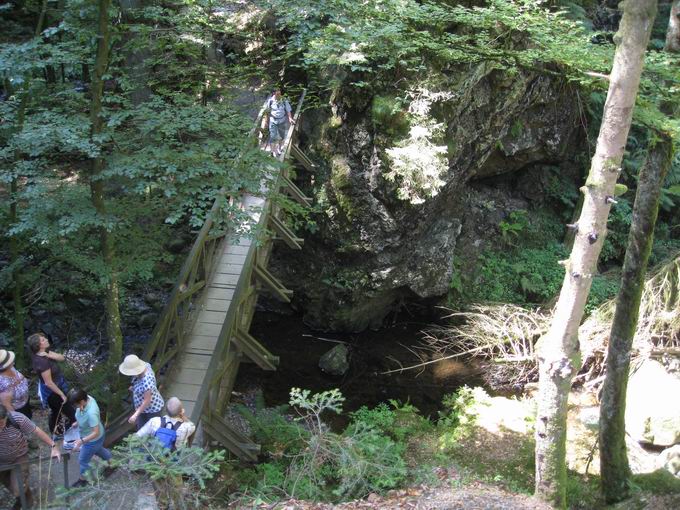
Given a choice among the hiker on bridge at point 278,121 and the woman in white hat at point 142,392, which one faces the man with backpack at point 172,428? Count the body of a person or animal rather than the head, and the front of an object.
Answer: the hiker on bridge

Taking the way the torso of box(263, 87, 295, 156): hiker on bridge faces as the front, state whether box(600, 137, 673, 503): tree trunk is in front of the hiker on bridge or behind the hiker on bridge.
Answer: in front

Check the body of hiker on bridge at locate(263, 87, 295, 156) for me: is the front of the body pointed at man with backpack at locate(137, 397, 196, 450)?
yes

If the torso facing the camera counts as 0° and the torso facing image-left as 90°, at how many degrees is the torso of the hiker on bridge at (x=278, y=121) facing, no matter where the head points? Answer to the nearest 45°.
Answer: approximately 0°
